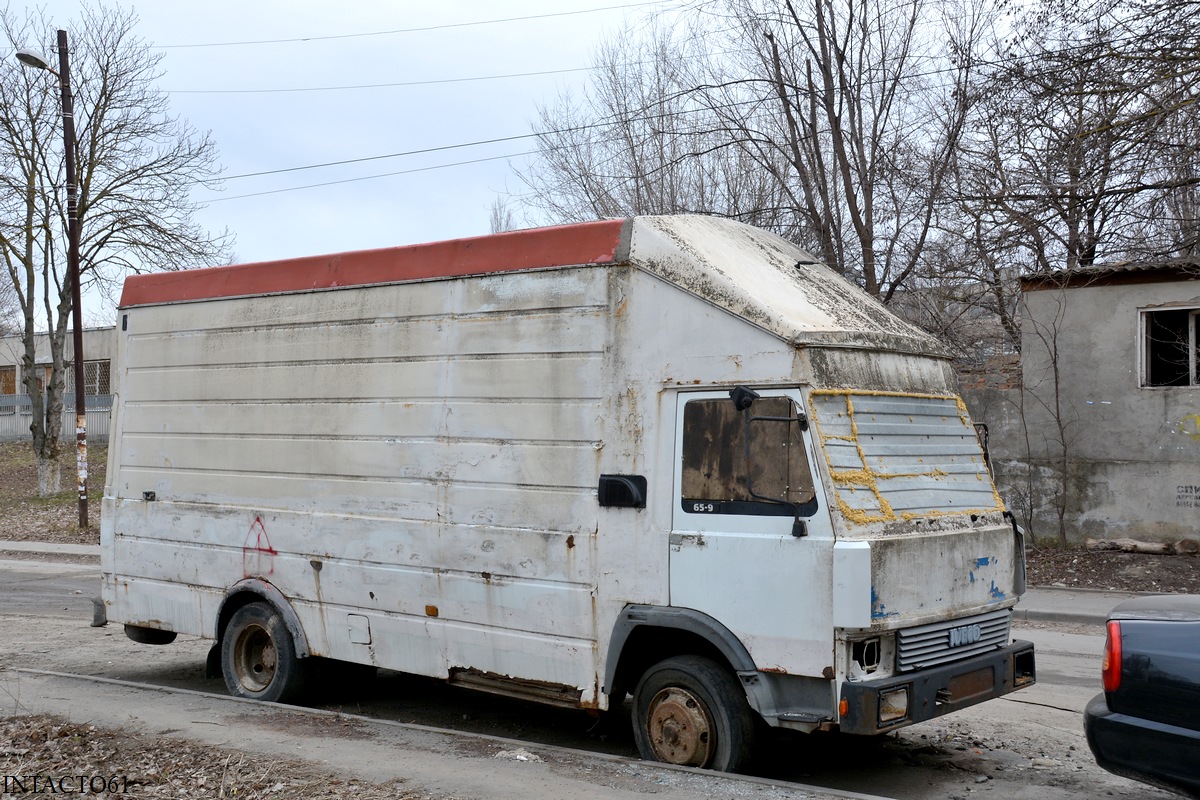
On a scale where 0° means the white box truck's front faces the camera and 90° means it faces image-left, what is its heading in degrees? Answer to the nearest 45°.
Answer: approximately 315°

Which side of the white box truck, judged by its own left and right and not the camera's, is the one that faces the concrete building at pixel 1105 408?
left

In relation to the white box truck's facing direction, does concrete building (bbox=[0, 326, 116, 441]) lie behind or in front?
behind

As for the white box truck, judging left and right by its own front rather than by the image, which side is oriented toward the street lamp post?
back

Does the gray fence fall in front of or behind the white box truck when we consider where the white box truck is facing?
behind
